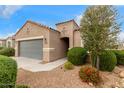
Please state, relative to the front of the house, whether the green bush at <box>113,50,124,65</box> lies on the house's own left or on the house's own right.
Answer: on the house's own left

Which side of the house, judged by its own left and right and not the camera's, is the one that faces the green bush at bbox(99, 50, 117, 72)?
left

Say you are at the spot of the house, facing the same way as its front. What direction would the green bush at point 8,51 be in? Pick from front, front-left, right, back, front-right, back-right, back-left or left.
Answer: right

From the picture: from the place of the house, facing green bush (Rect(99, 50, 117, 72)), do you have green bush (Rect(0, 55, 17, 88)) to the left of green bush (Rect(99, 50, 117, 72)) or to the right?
right

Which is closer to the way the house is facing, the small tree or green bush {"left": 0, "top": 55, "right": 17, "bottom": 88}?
the green bush

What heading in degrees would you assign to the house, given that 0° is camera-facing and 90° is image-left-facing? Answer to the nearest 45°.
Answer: approximately 45°

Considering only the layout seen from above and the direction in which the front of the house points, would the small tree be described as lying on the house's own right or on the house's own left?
on the house's own left

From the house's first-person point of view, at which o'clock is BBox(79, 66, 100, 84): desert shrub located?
The desert shrub is roughly at 10 o'clock from the house.
